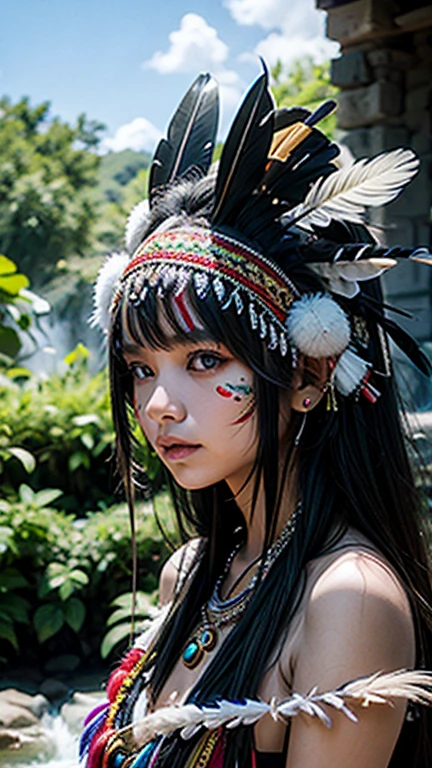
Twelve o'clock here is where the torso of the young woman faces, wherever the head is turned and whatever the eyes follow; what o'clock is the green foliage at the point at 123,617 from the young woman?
The green foliage is roughly at 4 o'clock from the young woman.

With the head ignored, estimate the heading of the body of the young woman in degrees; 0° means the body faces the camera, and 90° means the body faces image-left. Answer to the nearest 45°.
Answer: approximately 45°

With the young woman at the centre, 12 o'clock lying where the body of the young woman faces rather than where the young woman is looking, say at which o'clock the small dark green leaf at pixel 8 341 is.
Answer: The small dark green leaf is roughly at 4 o'clock from the young woman.
